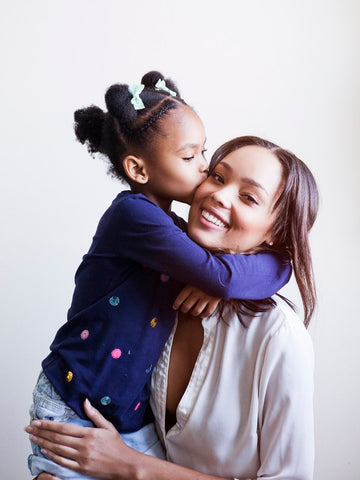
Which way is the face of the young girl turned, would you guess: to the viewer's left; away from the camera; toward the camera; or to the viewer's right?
to the viewer's right

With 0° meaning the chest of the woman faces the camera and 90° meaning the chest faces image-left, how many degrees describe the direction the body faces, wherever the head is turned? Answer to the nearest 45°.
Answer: approximately 45°

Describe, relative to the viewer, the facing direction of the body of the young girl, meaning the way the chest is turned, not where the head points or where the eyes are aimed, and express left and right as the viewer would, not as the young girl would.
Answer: facing to the right of the viewer
